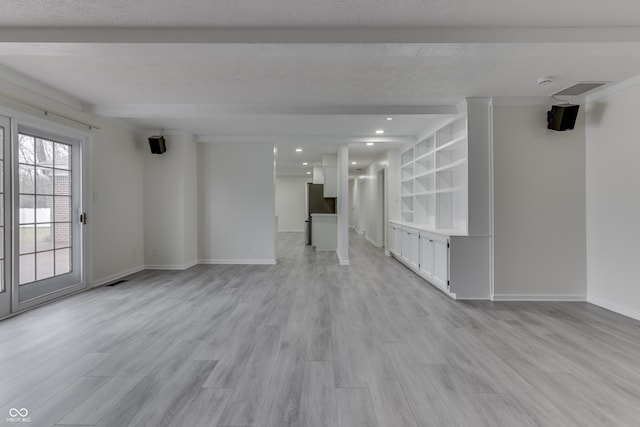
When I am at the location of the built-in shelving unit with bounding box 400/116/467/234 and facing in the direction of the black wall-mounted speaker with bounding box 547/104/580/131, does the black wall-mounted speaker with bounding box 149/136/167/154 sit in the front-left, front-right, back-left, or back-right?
back-right

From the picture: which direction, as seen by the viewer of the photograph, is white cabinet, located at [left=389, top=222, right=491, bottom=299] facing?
facing to the left of the viewer

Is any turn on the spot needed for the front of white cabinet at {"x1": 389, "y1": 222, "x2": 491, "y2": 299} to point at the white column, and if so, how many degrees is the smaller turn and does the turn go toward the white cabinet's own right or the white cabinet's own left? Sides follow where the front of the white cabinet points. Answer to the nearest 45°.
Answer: approximately 45° to the white cabinet's own right

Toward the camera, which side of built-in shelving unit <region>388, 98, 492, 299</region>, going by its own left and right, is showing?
left

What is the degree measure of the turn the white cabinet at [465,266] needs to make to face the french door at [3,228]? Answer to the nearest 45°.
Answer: approximately 45° to its left

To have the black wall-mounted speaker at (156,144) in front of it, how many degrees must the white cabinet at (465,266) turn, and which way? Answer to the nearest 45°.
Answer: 0° — it already faces it
